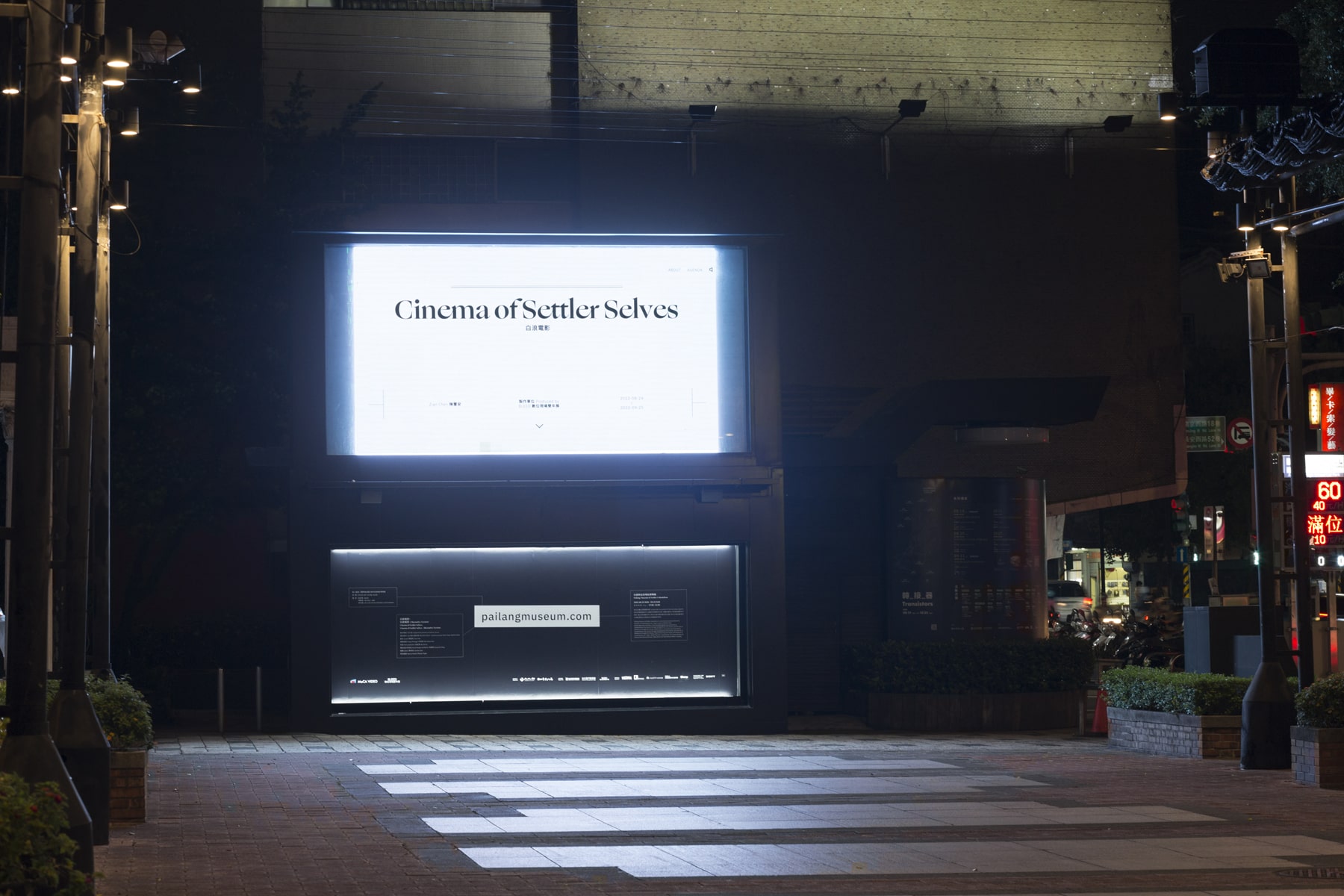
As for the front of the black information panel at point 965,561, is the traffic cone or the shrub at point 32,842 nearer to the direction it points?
the shrub

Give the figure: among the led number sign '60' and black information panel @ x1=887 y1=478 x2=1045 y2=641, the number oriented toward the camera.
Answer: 2

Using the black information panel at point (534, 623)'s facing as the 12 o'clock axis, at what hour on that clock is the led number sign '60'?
The led number sign '60' is roughly at 10 o'clock from the black information panel.

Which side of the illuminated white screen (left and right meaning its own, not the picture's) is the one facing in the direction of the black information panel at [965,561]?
left

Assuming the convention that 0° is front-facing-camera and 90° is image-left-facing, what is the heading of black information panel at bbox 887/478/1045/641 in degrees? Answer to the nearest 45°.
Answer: approximately 0°

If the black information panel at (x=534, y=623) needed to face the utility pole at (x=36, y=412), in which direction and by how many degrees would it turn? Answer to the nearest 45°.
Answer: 0° — it already faces it
